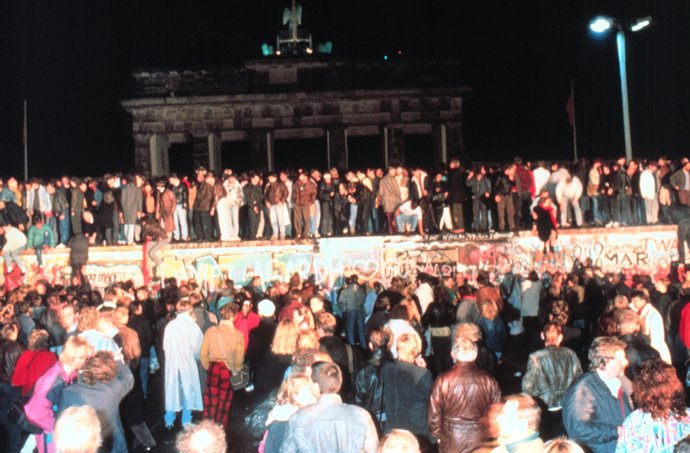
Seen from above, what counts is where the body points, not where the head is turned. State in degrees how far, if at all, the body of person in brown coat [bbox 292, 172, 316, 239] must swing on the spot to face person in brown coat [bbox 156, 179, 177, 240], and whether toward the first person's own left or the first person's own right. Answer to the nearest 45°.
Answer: approximately 90° to the first person's own right

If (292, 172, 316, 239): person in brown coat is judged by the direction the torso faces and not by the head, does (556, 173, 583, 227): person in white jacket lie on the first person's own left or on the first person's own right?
on the first person's own left

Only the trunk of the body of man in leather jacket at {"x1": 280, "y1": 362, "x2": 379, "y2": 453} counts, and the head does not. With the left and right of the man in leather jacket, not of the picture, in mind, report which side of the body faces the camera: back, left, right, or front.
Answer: back

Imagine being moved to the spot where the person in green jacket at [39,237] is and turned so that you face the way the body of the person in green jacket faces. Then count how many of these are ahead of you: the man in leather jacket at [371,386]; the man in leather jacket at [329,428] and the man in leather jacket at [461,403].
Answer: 3

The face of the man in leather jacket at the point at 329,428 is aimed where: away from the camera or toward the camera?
away from the camera

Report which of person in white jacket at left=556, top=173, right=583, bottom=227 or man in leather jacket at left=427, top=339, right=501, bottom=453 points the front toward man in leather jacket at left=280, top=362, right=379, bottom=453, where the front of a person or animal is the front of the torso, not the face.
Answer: the person in white jacket

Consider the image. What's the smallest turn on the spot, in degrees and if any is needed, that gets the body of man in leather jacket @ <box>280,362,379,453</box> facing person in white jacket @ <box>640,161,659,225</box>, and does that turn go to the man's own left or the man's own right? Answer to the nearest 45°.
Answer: approximately 45° to the man's own right

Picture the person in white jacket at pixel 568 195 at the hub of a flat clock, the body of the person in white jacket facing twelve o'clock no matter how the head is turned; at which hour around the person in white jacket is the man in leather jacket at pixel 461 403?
The man in leather jacket is roughly at 12 o'clock from the person in white jacket.

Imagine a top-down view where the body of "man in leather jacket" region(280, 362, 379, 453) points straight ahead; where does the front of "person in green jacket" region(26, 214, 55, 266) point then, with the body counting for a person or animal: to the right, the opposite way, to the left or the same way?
the opposite way

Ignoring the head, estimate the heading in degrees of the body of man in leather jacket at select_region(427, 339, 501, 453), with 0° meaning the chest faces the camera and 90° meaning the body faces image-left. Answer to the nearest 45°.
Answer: approximately 180°
